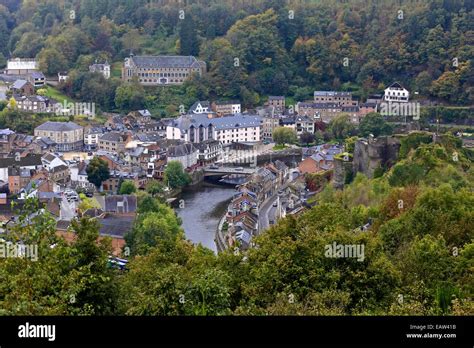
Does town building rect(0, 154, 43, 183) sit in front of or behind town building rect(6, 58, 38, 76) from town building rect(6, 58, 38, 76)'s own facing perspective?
in front

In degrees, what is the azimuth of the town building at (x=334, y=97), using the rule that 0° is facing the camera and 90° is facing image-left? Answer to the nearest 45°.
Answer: approximately 0°

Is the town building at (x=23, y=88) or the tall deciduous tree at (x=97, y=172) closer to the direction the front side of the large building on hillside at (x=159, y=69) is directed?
the tall deciduous tree

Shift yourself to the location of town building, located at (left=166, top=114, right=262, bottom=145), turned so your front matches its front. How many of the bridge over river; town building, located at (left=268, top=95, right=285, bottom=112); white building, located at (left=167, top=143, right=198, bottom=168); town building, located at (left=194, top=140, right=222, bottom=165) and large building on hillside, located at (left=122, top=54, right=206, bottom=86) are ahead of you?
3

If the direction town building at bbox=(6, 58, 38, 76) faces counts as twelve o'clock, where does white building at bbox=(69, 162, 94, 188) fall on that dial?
The white building is roughly at 12 o'clock from the town building.

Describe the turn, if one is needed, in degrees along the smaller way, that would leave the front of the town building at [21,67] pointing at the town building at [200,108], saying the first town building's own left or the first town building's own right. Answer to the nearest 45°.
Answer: approximately 45° to the first town building's own left

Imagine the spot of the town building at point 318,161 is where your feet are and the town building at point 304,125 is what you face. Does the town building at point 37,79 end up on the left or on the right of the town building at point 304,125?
left

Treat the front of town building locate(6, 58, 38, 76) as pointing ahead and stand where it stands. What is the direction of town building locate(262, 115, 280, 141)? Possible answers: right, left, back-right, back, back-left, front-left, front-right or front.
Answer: front-left

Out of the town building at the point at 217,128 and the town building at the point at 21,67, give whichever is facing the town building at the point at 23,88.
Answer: the town building at the point at 21,67

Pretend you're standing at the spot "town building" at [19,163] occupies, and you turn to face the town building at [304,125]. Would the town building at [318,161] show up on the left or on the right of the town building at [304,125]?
right

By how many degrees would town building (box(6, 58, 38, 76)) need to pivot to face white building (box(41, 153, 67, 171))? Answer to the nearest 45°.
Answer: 0° — it already faces it

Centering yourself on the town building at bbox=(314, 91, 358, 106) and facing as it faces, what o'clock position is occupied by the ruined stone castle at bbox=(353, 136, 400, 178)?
The ruined stone castle is roughly at 12 o'clock from the town building.
